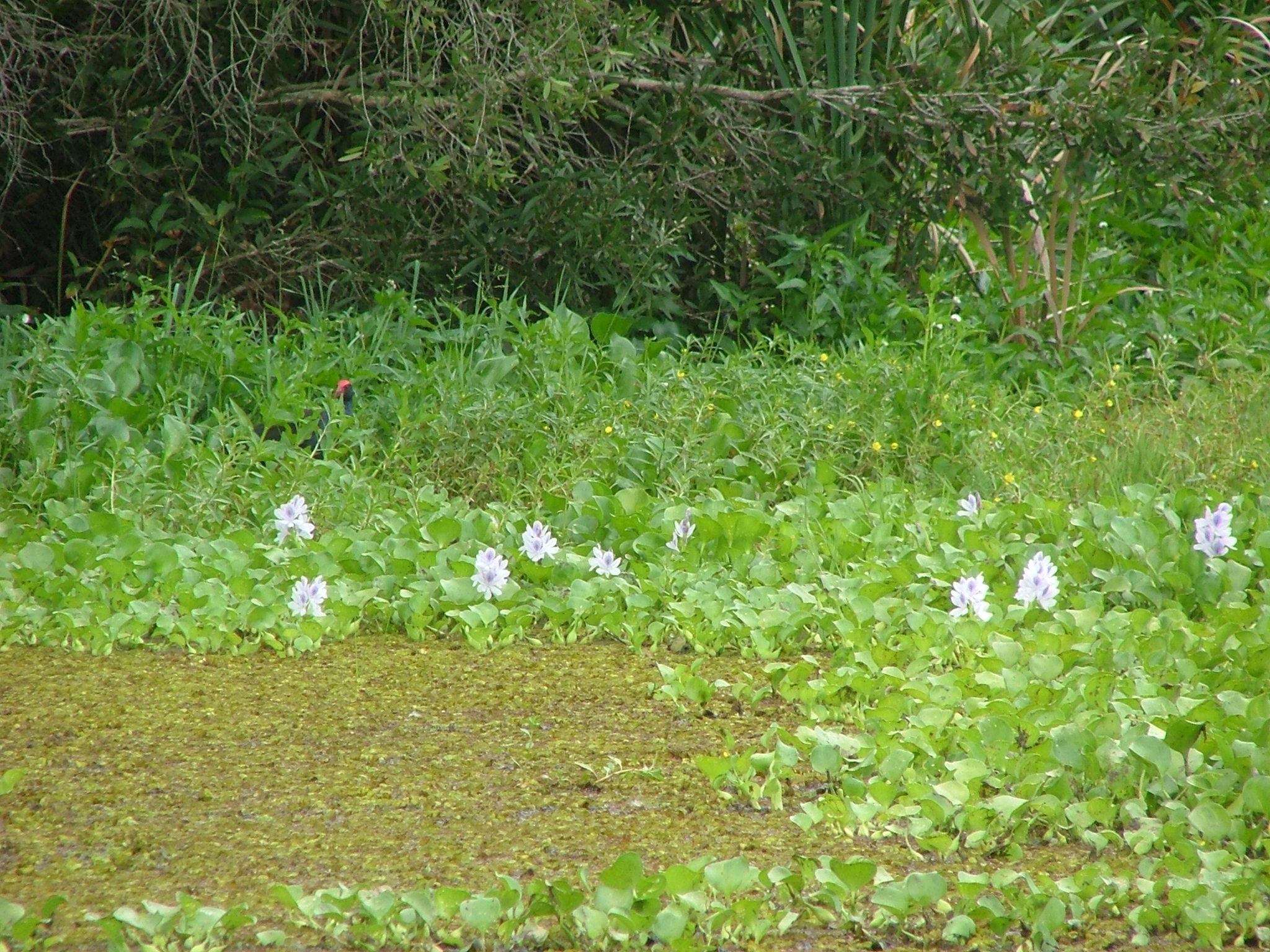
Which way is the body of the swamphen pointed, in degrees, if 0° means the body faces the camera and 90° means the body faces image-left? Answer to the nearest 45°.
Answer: approximately 270°
